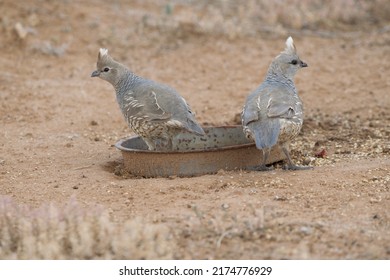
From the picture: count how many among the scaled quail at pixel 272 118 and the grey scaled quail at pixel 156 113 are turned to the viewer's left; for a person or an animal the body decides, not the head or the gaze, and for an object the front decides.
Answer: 1

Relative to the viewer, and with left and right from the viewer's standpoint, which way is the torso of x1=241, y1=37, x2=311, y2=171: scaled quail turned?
facing away from the viewer and to the right of the viewer

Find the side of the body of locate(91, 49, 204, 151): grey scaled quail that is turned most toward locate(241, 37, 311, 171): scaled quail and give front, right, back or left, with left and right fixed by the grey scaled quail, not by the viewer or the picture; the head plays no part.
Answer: back

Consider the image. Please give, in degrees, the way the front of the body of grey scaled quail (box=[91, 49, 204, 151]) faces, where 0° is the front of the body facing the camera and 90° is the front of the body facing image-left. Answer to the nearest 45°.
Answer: approximately 90°

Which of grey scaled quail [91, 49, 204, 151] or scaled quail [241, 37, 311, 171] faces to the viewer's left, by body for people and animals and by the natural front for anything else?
the grey scaled quail
